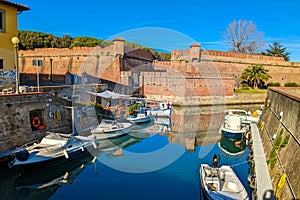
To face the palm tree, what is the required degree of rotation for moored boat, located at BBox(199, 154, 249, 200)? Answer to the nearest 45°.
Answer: approximately 135° to its left

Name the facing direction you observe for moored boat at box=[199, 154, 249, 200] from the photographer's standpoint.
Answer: facing the viewer and to the right of the viewer

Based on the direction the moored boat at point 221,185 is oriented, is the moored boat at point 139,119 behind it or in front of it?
behind

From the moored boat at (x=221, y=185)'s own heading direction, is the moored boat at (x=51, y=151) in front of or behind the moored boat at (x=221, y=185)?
behind

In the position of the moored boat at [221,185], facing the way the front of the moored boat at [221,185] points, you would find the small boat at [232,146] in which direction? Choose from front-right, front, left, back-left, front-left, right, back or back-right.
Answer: back-left

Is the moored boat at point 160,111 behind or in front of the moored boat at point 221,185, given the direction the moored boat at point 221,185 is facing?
behind

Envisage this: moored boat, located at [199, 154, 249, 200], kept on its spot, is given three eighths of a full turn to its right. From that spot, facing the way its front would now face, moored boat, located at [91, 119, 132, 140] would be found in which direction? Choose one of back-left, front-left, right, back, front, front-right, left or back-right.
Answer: front-right

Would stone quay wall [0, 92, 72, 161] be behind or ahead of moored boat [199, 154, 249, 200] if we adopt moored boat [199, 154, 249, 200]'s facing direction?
behind
